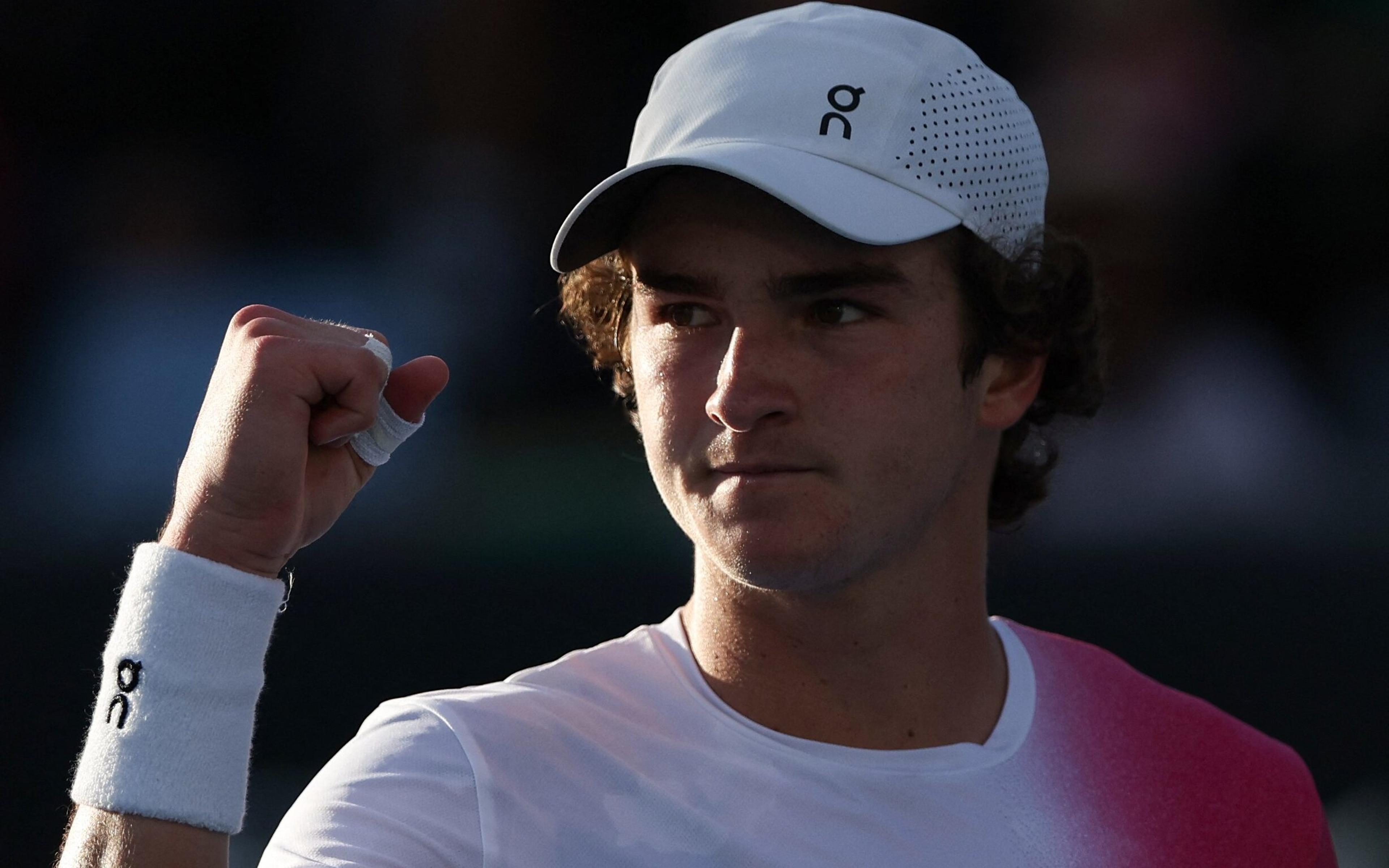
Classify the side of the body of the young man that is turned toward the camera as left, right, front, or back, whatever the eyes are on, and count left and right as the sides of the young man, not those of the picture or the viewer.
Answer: front

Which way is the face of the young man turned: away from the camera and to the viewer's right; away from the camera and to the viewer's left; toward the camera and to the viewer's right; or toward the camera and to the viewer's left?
toward the camera and to the viewer's left
